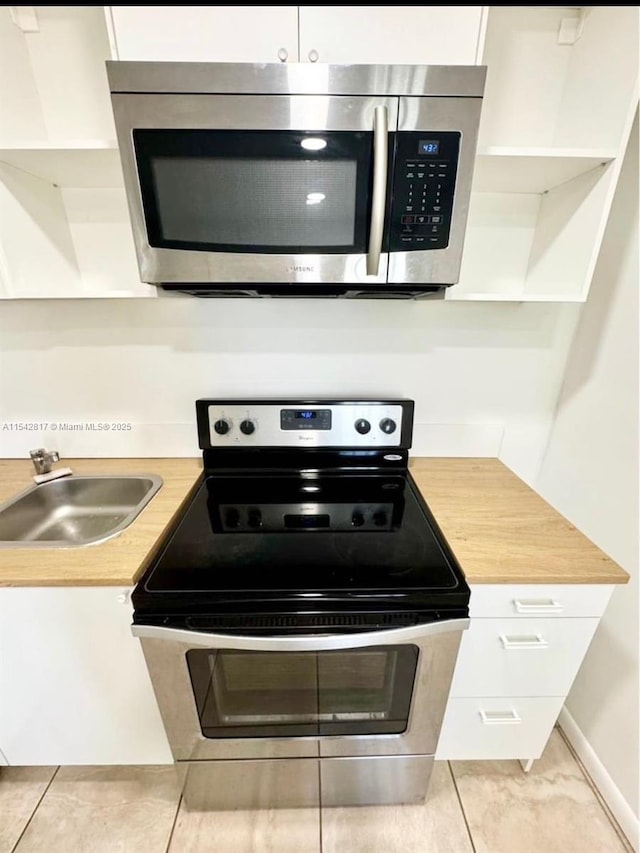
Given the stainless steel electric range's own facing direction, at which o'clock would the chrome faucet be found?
The chrome faucet is roughly at 4 o'clock from the stainless steel electric range.

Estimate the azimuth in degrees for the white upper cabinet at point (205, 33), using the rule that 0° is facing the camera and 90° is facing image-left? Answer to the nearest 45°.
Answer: approximately 0°

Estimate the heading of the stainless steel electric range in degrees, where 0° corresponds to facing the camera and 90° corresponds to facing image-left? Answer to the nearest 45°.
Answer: approximately 0°

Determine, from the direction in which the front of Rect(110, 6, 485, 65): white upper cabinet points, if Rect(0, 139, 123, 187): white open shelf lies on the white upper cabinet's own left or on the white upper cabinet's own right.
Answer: on the white upper cabinet's own right
